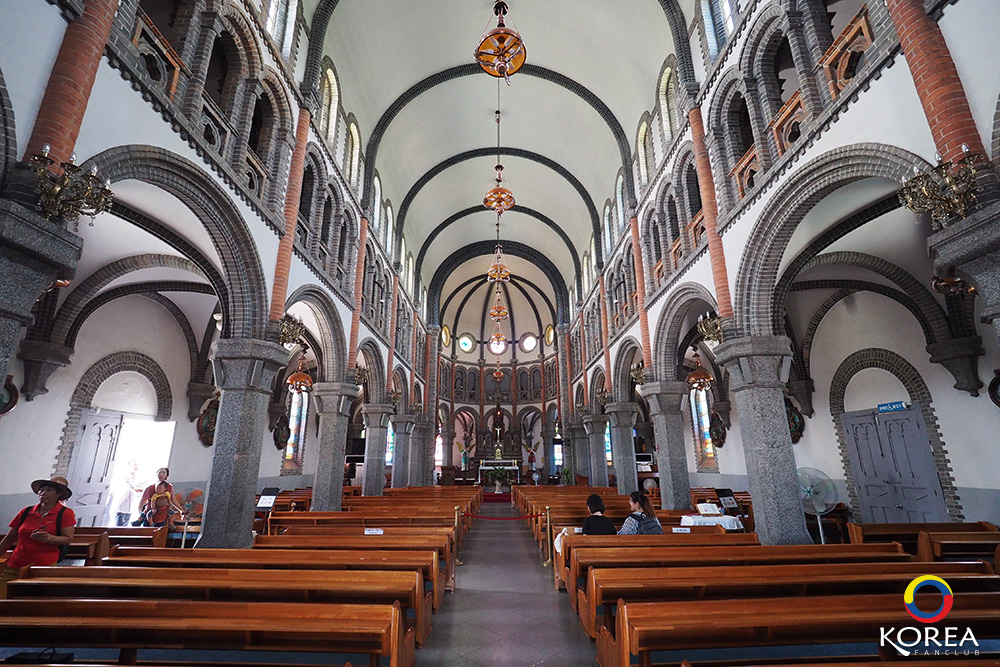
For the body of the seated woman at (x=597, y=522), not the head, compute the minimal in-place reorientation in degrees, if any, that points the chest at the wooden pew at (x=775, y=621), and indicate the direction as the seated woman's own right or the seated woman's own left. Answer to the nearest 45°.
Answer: approximately 180°

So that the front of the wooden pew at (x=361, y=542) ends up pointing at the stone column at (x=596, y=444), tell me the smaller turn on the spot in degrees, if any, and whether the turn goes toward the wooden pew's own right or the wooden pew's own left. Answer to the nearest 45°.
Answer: approximately 45° to the wooden pew's own right

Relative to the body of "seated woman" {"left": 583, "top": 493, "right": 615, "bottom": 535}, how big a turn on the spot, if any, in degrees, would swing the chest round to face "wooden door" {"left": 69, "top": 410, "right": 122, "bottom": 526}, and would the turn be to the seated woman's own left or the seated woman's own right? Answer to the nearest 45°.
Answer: approximately 90° to the seated woman's own left

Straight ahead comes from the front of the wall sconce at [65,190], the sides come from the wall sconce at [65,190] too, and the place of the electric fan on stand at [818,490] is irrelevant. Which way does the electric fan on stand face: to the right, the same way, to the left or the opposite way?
the opposite way

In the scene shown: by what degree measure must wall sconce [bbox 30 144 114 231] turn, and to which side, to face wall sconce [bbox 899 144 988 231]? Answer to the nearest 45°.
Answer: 0° — it already faces it

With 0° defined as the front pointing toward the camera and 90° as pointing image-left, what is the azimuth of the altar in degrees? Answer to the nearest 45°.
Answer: approximately 0°

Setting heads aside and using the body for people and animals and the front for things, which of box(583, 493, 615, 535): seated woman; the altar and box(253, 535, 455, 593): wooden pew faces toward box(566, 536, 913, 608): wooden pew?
the altar

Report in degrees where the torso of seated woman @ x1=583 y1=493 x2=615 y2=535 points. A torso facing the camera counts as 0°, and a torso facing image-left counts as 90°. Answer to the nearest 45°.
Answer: approximately 180°

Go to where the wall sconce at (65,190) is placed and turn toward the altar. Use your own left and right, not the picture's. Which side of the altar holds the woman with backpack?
right

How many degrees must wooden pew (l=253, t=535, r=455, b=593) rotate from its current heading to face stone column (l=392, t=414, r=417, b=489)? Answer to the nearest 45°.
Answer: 0° — it already faces it

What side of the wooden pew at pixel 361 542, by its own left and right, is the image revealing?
back
